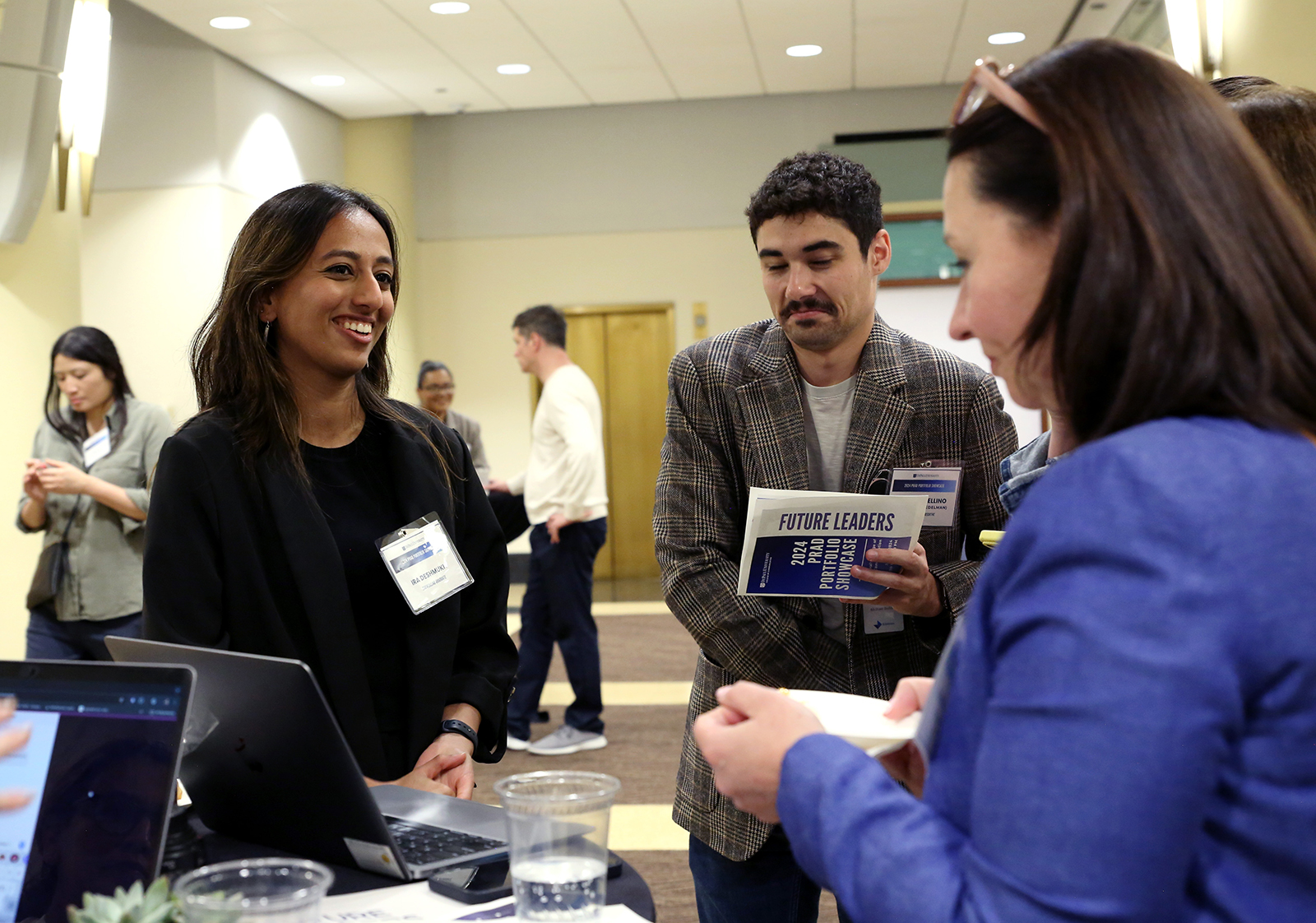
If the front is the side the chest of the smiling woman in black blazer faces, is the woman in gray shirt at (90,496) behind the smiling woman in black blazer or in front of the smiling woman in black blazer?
behind

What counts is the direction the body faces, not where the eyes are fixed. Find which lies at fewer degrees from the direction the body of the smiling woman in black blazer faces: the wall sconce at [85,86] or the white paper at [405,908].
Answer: the white paper

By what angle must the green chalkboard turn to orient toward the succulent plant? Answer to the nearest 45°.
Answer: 0° — it already faces it

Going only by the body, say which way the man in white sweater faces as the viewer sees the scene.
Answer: to the viewer's left

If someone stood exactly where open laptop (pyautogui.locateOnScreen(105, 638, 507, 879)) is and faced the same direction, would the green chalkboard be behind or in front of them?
in front

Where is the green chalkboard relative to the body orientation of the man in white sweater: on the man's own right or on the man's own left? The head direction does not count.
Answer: on the man's own right

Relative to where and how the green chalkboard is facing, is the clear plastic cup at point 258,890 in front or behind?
in front

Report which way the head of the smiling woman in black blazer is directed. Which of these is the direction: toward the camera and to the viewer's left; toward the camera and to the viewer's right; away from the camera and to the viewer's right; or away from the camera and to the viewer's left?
toward the camera and to the viewer's right

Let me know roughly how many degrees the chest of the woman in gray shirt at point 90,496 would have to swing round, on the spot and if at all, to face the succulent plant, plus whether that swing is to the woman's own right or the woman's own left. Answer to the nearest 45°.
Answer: approximately 45° to the woman's own left
